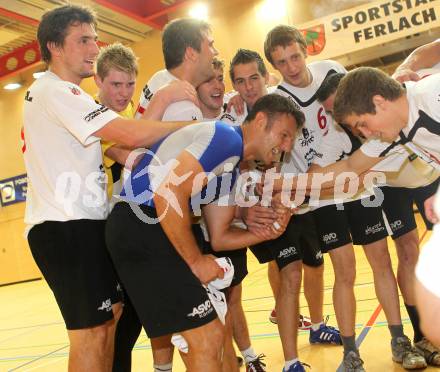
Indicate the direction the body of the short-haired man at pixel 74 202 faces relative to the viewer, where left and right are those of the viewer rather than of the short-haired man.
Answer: facing to the right of the viewer

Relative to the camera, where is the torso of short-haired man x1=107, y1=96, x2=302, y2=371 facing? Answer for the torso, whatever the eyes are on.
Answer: to the viewer's right

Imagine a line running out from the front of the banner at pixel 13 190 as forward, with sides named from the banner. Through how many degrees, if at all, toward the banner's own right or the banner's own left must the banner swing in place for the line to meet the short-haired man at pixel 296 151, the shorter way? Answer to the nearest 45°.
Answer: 0° — it already faces them

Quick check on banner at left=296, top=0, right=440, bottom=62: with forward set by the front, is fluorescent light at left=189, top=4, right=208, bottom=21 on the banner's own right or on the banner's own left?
on the banner's own right

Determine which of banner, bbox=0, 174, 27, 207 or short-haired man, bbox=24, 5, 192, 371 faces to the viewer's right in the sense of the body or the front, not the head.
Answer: the short-haired man

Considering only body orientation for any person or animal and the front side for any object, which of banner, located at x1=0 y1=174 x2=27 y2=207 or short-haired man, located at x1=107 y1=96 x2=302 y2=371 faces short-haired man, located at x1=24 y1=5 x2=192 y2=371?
the banner
